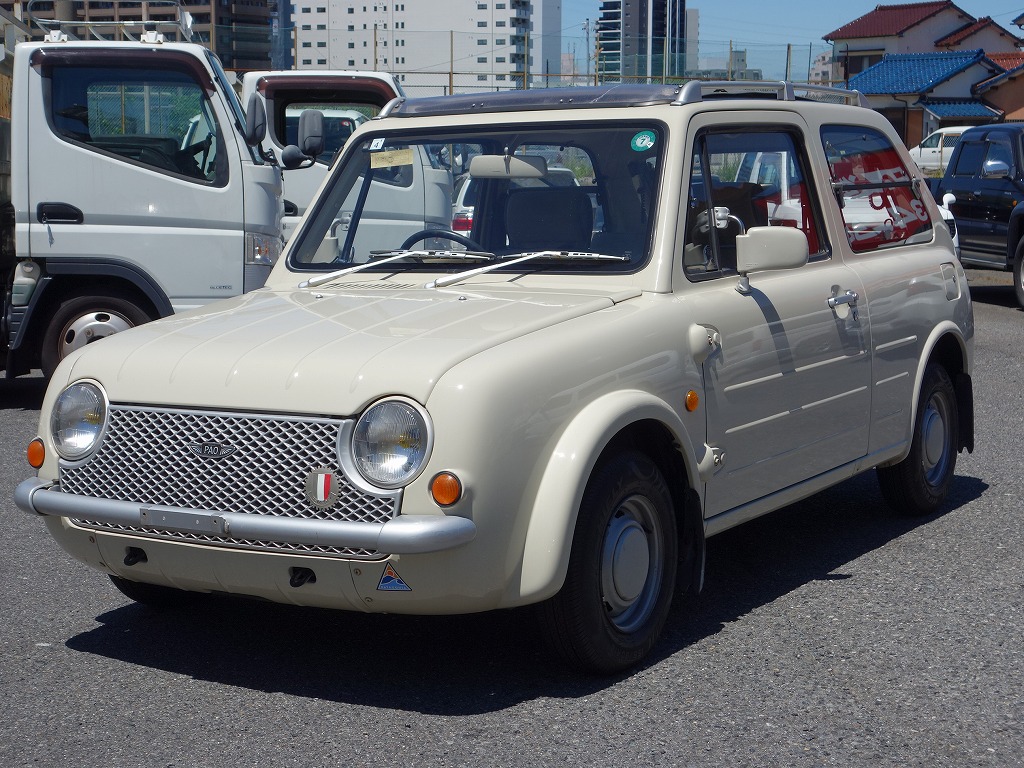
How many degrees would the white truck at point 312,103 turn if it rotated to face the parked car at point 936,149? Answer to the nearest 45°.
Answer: approximately 45° to its left

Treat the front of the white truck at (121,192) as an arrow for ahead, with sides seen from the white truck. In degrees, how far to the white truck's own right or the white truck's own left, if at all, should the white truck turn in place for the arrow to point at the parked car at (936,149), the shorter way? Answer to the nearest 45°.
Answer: approximately 45° to the white truck's own left

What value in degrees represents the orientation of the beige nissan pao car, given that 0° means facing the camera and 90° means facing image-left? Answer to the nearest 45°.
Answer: approximately 45°

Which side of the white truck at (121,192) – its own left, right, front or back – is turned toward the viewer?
right

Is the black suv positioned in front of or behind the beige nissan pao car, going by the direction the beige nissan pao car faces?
behind

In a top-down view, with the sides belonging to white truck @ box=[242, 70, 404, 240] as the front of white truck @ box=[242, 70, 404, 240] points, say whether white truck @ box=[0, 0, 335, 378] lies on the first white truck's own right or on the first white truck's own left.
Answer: on the first white truck's own right

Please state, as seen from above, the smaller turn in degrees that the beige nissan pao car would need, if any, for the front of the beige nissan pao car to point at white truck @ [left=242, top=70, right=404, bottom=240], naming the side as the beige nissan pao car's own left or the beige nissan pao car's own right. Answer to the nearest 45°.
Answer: approximately 135° to the beige nissan pao car's own right
